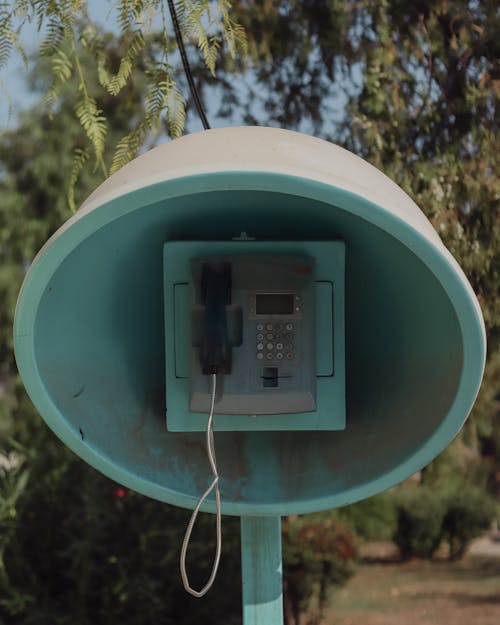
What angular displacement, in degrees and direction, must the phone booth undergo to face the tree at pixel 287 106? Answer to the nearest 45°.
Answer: approximately 180°

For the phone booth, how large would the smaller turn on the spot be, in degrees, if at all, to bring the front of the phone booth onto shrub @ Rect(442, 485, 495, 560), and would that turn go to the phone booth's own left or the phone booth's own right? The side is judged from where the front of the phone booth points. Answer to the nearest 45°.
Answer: approximately 180°

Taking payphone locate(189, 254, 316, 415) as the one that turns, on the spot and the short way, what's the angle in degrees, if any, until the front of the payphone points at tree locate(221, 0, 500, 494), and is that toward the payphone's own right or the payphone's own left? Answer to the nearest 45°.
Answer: approximately 180°

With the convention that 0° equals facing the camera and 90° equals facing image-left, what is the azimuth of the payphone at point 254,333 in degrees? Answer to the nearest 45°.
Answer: approximately 0°

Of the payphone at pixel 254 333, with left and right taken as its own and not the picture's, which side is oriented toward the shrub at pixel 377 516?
back

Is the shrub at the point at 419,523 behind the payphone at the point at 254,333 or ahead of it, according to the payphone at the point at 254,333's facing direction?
behind

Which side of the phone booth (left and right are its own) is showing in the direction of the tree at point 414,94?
back
